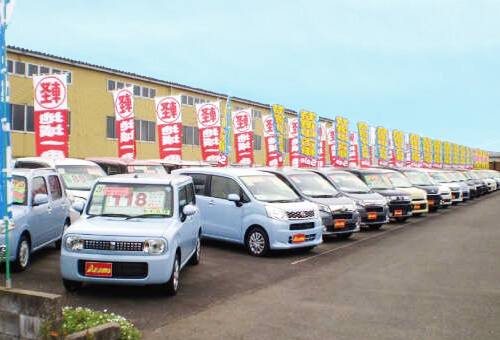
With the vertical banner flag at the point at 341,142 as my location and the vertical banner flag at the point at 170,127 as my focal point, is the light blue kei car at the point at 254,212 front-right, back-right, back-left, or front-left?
front-left

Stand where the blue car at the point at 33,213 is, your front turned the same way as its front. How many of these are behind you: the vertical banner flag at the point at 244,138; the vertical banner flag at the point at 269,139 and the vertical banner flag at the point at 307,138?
3

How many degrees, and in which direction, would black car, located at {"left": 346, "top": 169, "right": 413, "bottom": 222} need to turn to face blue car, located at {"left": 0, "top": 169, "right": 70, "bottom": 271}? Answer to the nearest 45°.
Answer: approximately 90° to its right

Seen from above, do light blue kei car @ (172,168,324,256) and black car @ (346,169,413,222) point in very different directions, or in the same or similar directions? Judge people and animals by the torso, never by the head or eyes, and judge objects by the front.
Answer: same or similar directions

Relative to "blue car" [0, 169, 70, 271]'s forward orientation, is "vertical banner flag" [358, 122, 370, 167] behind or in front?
behind

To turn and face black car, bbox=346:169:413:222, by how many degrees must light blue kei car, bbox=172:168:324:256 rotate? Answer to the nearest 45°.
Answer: approximately 90° to its left

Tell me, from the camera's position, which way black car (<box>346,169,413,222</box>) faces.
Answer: facing the viewer and to the right of the viewer

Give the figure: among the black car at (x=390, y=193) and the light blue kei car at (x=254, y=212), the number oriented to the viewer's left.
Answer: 0

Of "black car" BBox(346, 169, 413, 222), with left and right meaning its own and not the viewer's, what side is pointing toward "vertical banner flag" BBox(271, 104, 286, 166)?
back

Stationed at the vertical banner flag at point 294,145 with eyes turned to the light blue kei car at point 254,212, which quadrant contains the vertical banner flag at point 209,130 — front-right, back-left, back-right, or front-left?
front-right

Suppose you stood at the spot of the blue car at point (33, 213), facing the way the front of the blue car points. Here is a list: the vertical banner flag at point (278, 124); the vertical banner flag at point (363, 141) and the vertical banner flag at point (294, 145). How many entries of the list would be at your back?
3

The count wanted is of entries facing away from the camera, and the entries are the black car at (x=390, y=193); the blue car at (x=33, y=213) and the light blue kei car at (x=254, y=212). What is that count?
0

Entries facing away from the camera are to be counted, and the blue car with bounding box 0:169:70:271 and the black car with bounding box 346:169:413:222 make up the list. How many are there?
0
